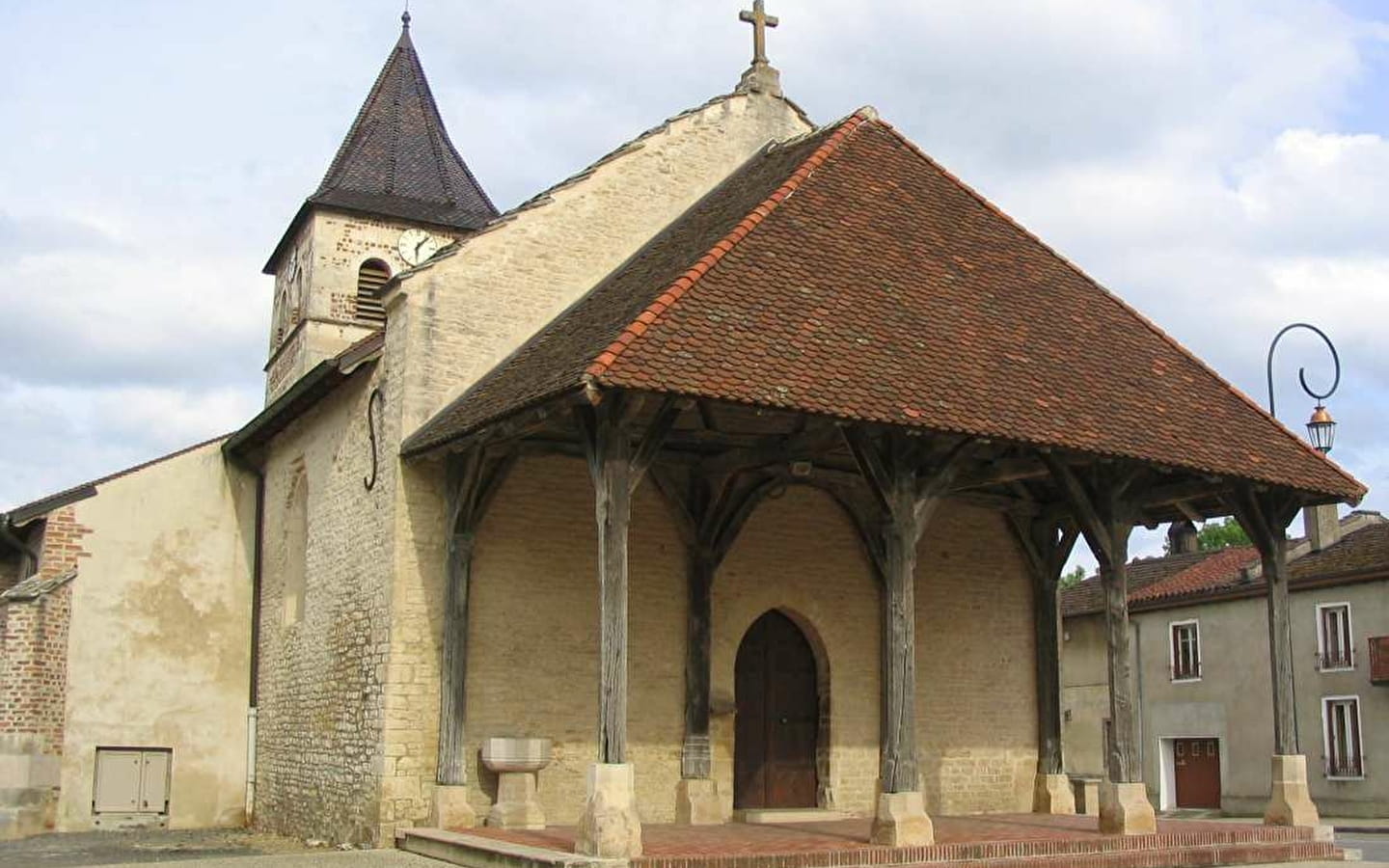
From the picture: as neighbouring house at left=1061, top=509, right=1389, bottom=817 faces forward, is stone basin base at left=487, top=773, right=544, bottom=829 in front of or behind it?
in front

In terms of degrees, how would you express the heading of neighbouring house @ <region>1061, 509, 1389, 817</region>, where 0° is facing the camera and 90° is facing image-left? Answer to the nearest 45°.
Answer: approximately 45°

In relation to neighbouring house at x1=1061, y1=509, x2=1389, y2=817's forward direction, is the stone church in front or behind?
in front

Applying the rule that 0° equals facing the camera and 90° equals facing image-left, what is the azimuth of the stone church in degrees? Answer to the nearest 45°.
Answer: approximately 315°
